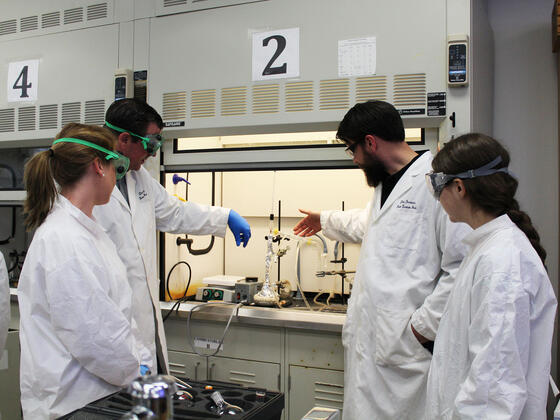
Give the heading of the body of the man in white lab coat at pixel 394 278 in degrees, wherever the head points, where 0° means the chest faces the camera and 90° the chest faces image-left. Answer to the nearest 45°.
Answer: approximately 45°

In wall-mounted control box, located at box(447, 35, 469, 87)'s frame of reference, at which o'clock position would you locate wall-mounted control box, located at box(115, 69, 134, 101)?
wall-mounted control box, located at box(115, 69, 134, 101) is roughly at 3 o'clock from wall-mounted control box, located at box(447, 35, 469, 87).

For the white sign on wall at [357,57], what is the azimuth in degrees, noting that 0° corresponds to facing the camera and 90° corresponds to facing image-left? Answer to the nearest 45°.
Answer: approximately 0°

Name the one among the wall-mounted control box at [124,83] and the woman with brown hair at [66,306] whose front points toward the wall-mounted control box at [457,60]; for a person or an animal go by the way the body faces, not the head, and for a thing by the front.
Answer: the woman with brown hair

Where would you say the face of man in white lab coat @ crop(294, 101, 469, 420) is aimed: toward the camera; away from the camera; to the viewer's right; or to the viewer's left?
to the viewer's left

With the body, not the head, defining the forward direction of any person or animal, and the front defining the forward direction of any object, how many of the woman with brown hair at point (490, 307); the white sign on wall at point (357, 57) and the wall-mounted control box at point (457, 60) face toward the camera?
2

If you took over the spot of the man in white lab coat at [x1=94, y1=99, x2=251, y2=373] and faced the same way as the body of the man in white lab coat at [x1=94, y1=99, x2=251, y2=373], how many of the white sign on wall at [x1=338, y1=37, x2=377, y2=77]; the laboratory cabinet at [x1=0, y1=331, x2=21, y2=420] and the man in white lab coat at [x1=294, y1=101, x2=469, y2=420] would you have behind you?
1

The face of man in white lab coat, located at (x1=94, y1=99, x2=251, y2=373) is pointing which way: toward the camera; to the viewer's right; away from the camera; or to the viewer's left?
to the viewer's right

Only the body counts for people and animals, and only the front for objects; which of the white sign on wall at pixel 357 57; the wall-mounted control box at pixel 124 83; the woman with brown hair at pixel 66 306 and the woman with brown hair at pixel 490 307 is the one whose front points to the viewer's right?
the woman with brown hair at pixel 66 306

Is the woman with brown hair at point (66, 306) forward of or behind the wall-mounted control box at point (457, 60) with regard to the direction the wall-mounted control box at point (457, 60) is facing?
forward

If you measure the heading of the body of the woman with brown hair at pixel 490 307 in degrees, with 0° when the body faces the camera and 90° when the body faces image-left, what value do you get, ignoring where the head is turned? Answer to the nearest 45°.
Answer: approximately 90°

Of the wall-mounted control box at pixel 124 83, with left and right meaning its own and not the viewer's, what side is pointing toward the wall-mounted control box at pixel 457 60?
left

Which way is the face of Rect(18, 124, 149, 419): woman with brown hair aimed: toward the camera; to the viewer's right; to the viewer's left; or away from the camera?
to the viewer's right

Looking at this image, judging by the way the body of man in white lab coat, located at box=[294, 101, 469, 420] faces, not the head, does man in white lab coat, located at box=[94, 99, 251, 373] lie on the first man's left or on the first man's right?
on the first man's right
